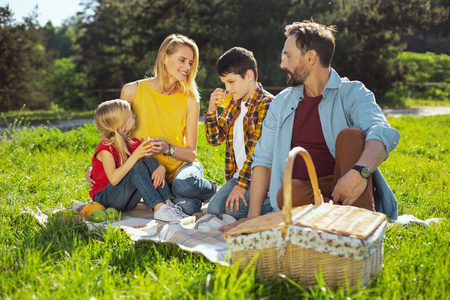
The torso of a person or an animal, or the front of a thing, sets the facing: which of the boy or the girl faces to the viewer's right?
the girl

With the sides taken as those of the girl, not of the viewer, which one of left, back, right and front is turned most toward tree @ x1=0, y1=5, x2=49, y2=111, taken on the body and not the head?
left

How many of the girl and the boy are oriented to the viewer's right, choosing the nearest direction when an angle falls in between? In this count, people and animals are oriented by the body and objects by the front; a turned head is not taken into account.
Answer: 1

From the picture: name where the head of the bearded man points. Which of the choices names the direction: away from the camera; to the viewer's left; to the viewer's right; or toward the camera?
to the viewer's left

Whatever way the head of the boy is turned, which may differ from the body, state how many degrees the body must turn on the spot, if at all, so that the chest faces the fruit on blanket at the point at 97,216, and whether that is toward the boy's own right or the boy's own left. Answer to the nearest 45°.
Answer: approximately 45° to the boy's own right

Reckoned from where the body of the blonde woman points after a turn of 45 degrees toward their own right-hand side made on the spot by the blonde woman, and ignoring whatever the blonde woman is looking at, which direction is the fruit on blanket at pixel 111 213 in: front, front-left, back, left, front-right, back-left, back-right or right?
front-right

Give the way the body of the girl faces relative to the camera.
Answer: to the viewer's right

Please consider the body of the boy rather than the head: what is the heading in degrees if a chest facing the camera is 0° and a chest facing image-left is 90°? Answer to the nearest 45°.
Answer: approximately 45°

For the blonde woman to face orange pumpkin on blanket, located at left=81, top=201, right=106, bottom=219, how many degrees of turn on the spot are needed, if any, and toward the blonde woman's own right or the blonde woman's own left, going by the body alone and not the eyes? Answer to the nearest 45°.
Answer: approximately 90° to the blonde woman's own right

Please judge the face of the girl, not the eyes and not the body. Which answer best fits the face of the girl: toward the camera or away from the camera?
away from the camera

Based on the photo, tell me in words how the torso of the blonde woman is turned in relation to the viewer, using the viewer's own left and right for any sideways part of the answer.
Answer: facing the viewer and to the right of the viewer
